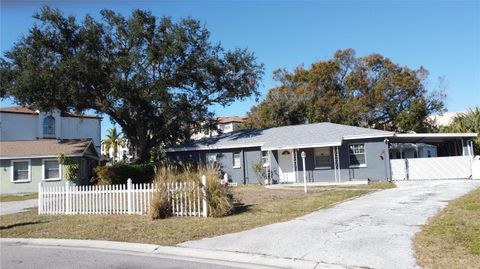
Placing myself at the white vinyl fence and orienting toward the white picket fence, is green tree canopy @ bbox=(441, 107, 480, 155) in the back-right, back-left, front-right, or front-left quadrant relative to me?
back-right

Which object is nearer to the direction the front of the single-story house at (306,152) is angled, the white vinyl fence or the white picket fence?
the white picket fence

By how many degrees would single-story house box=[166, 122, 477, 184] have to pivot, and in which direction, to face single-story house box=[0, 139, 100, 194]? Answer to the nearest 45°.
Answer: approximately 90° to its right

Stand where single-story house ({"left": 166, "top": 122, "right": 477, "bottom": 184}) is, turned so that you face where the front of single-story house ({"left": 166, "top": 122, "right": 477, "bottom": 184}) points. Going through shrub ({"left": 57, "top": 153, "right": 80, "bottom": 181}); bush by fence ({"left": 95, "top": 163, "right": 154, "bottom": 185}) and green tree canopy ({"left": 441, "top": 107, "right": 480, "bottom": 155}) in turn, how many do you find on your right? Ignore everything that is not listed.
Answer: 2

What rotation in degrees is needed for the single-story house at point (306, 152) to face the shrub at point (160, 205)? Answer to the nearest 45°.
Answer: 0° — it already faces it

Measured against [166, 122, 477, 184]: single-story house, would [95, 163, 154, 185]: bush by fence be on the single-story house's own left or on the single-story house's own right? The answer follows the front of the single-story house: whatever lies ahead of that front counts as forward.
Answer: on the single-story house's own right

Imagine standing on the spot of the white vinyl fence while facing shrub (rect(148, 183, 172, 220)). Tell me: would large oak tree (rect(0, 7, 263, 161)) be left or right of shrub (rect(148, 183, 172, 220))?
right

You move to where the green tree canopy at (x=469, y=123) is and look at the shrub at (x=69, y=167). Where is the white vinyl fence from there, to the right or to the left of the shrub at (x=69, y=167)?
left

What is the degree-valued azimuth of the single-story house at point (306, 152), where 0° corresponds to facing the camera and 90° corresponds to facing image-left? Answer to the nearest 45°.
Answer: approximately 0°

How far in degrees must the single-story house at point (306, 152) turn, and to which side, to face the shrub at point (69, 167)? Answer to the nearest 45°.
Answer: approximately 90° to its right

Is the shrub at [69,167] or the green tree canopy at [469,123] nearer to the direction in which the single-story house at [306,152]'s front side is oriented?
the shrub
